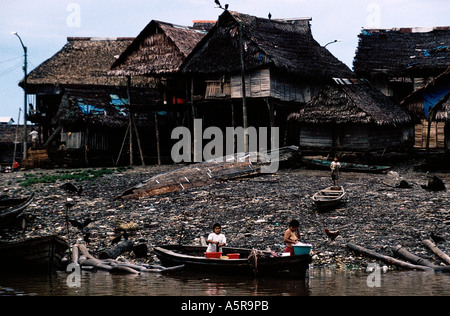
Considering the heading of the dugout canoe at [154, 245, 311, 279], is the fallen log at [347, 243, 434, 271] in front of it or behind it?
behind

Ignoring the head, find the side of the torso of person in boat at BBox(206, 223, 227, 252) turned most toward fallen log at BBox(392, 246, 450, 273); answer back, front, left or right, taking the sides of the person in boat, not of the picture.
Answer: left

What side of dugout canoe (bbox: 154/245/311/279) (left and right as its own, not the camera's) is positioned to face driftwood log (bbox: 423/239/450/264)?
back

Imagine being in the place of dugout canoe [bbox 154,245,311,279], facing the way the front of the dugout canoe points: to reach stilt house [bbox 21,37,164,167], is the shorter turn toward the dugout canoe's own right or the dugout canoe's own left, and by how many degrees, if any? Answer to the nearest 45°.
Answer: approximately 90° to the dugout canoe's own right

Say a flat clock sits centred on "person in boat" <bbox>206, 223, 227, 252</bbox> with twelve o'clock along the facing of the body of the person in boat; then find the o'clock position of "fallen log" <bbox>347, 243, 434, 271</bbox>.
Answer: The fallen log is roughly at 9 o'clock from the person in boat.

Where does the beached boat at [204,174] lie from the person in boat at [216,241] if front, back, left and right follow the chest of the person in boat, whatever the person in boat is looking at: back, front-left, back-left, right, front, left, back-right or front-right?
back

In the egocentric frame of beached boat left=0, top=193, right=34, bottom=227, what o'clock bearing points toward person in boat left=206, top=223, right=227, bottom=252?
The person in boat is roughly at 2 o'clock from the beached boat.

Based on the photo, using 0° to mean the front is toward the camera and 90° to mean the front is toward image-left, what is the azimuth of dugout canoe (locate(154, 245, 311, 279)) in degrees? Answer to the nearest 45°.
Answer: approximately 90°

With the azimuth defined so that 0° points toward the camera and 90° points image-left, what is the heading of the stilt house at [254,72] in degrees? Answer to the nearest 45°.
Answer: approximately 45°
